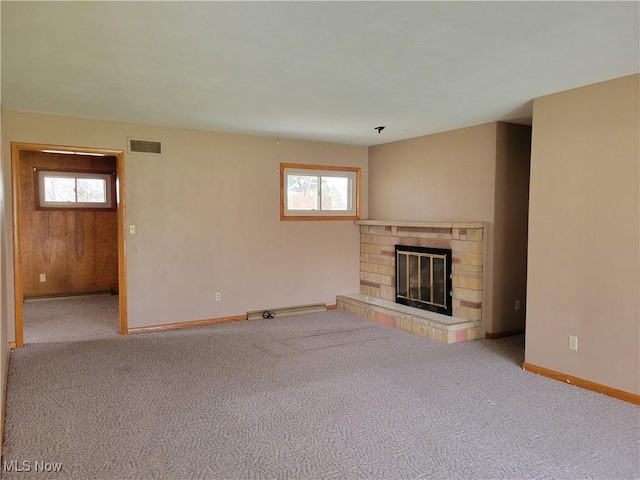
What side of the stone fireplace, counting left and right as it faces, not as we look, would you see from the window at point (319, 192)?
right

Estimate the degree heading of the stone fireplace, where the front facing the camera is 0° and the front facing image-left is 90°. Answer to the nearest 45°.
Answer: approximately 45°
